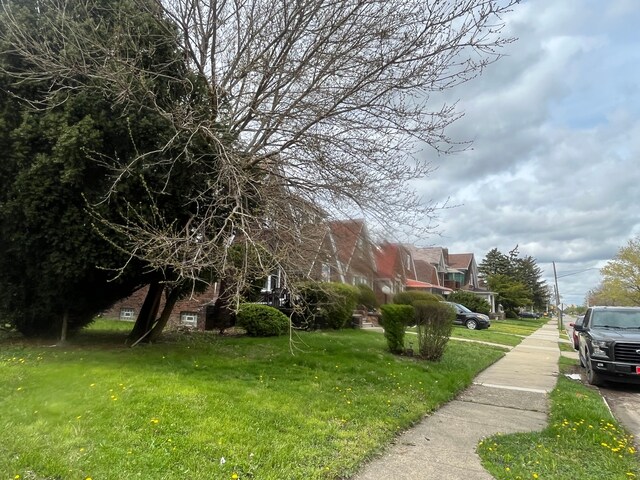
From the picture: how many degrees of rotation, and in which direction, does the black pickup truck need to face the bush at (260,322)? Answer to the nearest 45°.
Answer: approximately 90° to its right

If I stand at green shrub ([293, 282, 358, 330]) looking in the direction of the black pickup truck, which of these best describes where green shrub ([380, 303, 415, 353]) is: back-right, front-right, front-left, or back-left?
front-right

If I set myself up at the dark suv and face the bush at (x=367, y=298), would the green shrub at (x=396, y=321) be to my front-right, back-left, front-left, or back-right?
front-left

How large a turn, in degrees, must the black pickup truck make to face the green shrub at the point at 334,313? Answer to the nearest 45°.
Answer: approximately 90° to its right

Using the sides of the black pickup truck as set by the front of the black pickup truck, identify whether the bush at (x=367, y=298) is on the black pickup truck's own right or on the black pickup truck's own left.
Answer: on the black pickup truck's own right

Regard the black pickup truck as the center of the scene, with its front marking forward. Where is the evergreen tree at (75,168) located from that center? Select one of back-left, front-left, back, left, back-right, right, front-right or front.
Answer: front-right

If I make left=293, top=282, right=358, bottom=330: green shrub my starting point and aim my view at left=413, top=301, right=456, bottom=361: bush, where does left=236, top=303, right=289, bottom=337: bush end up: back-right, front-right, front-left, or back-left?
front-right

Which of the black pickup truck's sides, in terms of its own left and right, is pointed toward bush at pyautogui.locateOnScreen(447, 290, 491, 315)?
back

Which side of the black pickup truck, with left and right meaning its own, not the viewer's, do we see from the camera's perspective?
front

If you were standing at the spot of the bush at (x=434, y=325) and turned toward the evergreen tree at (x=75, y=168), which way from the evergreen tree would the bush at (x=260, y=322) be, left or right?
right

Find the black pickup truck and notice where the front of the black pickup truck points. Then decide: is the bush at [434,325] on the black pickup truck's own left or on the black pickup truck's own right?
on the black pickup truck's own right
